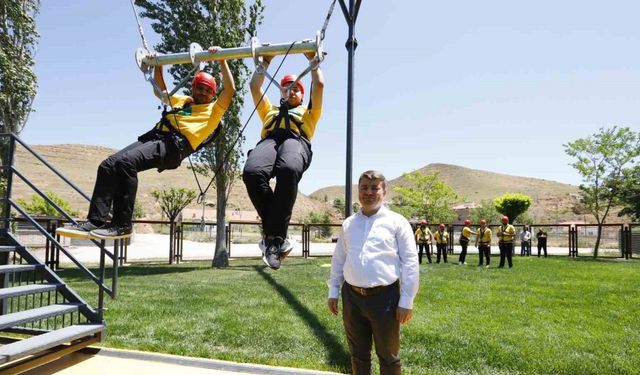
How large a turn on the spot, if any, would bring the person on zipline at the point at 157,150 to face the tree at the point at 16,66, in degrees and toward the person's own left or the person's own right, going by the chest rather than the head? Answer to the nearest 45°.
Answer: approximately 135° to the person's own right

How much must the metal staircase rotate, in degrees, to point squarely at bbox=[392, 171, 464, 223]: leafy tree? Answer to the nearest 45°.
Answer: approximately 90° to its left

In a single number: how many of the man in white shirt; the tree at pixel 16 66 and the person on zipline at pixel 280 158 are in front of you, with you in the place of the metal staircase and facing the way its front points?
2

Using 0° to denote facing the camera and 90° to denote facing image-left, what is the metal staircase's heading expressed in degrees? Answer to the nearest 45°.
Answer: approximately 315°

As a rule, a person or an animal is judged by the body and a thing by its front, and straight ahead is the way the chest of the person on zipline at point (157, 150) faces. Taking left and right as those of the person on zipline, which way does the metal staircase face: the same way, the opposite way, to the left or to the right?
to the left

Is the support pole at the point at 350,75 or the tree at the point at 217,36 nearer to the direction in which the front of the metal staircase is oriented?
the support pole

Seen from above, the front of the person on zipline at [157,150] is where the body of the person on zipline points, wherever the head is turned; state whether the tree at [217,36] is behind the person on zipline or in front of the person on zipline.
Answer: behind

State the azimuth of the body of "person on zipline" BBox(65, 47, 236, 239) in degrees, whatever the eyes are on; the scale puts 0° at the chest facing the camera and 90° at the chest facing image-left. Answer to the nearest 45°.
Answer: approximately 45°

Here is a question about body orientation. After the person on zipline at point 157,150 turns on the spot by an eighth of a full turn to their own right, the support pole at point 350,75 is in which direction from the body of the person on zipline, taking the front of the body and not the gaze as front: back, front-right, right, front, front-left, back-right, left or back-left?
back

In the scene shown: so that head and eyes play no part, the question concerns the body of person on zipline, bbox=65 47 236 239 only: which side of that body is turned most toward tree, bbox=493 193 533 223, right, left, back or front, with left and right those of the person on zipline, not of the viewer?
back
